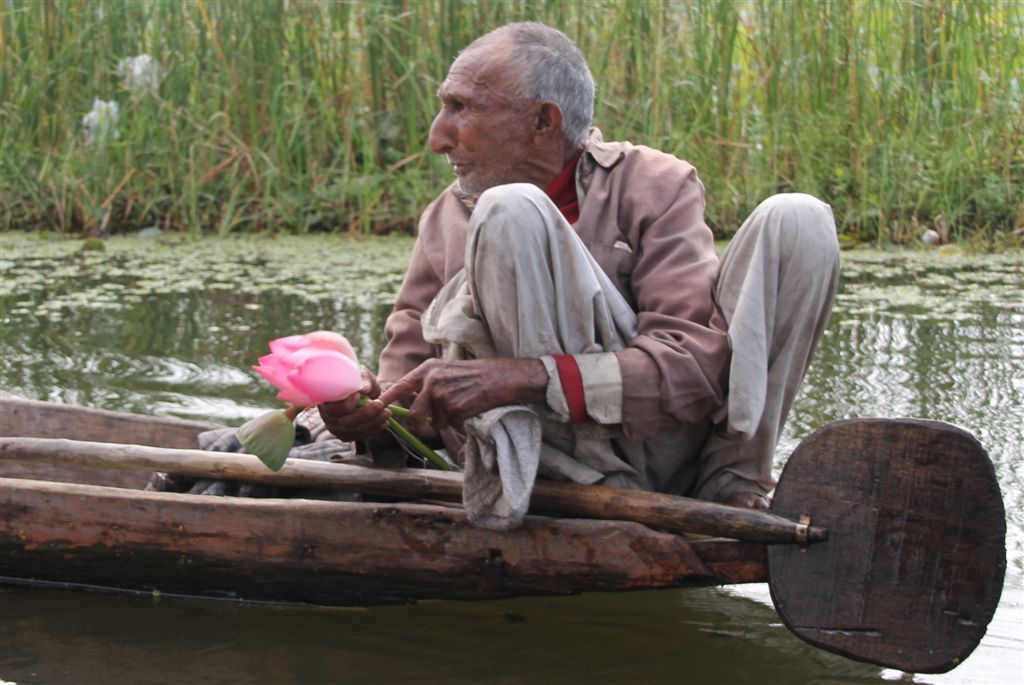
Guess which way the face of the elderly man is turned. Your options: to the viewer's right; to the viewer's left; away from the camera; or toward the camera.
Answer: to the viewer's left

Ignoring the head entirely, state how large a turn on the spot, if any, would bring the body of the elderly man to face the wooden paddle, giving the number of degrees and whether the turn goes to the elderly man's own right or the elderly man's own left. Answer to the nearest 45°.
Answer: approximately 90° to the elderly man's own left

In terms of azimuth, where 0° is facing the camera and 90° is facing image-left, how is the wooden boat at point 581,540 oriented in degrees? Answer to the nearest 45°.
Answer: approximately 90°
